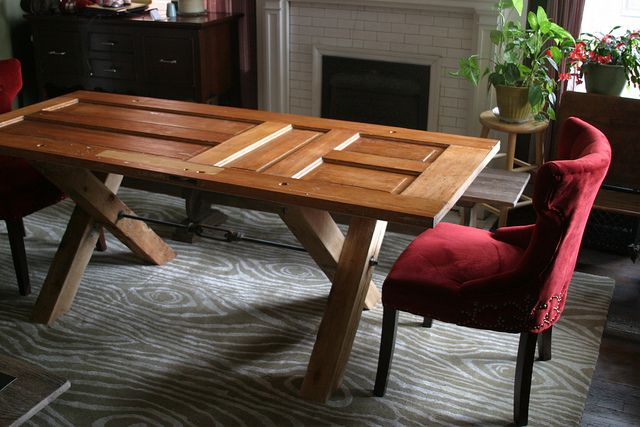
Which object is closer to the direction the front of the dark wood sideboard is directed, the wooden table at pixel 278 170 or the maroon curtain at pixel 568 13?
the wooden table

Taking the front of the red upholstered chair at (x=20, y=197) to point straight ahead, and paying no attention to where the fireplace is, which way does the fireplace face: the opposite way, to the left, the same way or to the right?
to the right

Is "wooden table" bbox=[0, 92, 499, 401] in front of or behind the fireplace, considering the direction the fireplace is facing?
in front

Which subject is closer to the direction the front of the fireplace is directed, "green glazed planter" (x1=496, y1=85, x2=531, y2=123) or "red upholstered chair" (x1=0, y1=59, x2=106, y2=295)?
the red upholstered chair

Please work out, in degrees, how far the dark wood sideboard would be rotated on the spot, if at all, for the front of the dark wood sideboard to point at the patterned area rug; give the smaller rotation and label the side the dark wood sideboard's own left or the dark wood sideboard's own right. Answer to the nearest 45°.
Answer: approximately 45° to the dark wood sideboard's own left

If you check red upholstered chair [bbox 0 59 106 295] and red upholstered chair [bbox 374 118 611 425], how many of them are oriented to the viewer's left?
1

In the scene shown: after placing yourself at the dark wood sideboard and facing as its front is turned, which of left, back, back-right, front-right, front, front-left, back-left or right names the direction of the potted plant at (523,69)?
left

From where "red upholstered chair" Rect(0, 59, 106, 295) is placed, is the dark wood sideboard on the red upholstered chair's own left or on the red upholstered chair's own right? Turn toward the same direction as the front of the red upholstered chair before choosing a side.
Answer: on the red upholstered chair's own left

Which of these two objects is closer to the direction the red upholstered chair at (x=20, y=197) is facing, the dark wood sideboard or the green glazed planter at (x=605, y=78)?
the green glazed planter

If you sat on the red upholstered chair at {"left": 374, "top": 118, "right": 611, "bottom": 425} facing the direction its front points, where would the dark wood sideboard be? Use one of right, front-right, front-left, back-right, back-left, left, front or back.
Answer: front-right

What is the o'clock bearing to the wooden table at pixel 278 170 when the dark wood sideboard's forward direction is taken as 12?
The wooden table is roughly at 10 o'clock from the dark wood sideboard.

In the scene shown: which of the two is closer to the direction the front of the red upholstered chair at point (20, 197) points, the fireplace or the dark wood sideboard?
the fireplace

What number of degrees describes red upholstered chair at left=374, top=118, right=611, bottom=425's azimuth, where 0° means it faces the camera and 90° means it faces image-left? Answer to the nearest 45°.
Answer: approximately 90°

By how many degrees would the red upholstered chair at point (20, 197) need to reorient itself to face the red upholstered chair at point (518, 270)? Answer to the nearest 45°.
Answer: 0° — it already faces it

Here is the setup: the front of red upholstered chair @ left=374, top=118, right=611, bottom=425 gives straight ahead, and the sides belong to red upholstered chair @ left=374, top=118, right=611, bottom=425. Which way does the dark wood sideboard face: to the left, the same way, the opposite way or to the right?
to the left

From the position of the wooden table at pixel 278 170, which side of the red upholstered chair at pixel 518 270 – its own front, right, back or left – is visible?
front

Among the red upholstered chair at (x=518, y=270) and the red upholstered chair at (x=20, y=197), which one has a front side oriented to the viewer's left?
the red upholstered chair at (x=518, y=270)

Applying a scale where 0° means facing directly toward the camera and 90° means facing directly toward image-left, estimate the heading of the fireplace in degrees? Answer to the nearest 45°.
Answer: approximately 45°

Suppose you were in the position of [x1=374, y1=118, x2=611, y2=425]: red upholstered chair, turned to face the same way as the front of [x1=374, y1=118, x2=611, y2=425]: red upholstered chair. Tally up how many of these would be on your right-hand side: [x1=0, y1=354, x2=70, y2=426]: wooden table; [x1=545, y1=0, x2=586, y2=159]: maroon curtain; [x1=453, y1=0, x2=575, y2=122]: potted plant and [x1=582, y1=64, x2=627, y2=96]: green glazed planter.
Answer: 3

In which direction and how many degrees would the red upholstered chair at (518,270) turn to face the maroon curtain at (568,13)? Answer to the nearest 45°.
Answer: approximately 90° to its right
